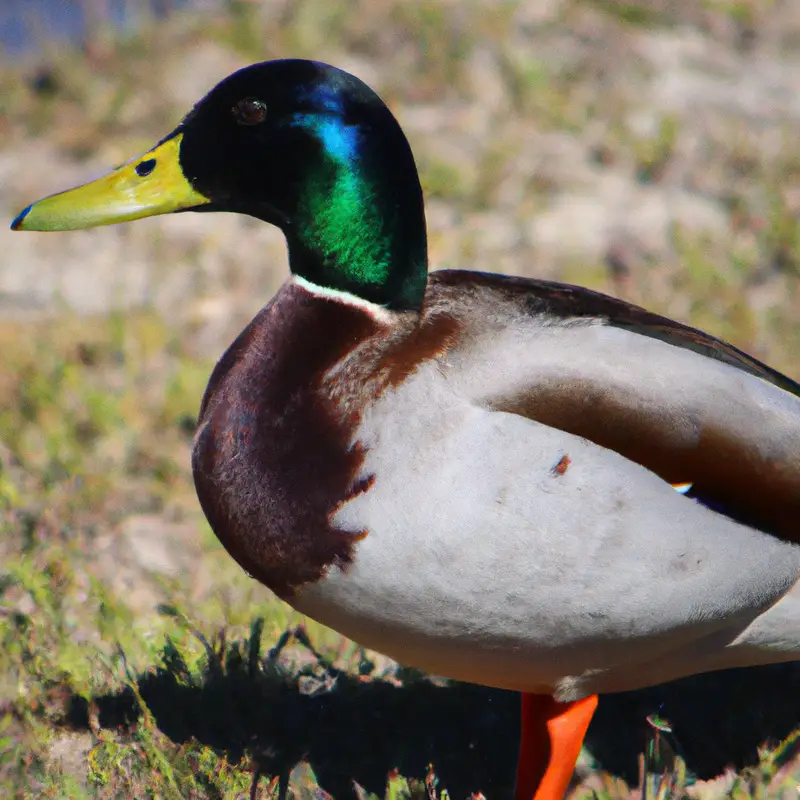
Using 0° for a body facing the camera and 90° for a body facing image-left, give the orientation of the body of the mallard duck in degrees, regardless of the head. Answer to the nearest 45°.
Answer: approximately 90°
